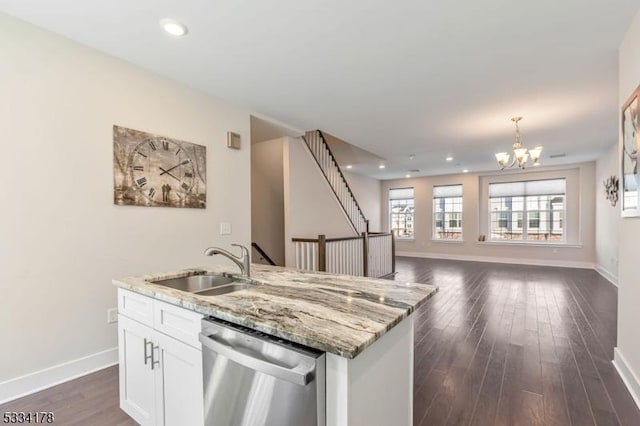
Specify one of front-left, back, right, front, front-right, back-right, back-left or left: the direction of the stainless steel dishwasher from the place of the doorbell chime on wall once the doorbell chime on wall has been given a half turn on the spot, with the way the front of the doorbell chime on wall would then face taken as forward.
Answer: back-left

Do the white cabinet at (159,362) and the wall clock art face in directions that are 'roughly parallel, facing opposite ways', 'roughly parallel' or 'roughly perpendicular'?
roughly perpendicular

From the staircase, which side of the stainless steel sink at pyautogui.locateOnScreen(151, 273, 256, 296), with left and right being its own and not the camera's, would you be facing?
back

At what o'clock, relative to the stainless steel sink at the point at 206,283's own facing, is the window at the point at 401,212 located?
The window is roughly at 6 o'clock from the stainless steel sink.

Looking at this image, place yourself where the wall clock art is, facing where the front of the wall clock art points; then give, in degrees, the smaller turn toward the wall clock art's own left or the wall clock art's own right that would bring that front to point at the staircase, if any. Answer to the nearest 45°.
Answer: approximately 90° to the wall clock art's own left

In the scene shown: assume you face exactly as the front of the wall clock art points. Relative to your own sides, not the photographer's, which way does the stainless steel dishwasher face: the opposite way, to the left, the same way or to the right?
to the right

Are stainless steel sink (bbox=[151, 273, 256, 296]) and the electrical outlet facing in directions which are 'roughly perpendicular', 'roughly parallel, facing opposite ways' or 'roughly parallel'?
roughly perpendicular

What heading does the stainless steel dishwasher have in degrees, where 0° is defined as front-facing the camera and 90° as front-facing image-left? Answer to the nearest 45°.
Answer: approximately 45°

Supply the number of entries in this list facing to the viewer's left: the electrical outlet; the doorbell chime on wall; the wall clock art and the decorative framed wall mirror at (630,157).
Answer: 1

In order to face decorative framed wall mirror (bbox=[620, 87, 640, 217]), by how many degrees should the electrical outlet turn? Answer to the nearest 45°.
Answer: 0° — it already faces it

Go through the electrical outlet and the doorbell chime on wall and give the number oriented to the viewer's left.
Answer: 0

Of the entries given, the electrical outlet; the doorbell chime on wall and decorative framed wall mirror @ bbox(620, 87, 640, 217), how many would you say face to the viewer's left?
1

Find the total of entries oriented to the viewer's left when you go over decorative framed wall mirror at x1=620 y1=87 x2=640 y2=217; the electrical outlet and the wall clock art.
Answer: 1

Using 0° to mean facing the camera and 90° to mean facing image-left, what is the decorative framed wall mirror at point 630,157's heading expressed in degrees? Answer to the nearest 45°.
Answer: approximately 90°
